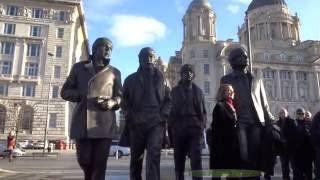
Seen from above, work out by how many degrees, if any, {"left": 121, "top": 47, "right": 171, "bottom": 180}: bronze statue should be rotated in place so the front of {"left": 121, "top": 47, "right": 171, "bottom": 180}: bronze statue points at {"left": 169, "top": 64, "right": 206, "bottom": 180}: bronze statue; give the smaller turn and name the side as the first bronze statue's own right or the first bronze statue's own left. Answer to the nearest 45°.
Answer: approximately 135° to the first bronze statue's own left

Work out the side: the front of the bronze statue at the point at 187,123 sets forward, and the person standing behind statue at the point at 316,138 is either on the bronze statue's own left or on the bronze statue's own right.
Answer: on the bronze statue's own left

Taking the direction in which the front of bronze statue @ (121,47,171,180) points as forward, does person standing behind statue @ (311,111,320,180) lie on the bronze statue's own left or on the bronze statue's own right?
on the bronze statue's own left

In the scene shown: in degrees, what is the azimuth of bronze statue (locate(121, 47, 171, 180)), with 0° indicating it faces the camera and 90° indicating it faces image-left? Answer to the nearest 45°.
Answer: approximately 0°

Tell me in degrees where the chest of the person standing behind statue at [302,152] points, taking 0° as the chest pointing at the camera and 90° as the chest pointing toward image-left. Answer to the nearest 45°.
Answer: approximately 0°

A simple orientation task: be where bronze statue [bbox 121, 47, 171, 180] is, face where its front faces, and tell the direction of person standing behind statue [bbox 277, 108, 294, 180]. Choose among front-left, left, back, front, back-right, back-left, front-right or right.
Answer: back-left

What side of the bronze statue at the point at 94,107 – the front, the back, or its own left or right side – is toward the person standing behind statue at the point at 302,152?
left
